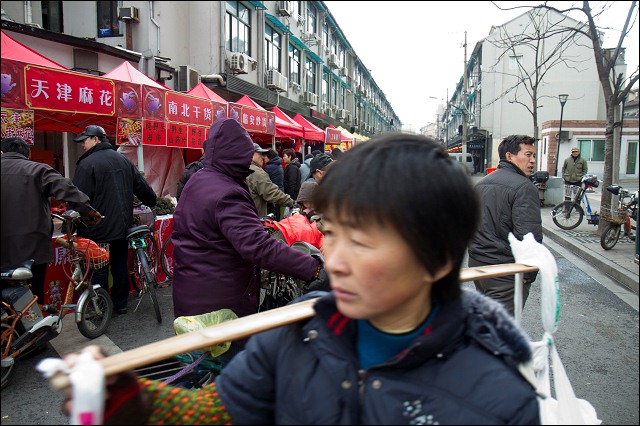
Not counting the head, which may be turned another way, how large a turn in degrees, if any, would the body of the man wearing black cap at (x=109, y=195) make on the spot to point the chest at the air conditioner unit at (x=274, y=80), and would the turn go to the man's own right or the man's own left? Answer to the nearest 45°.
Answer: approximately 90° to the man's own right

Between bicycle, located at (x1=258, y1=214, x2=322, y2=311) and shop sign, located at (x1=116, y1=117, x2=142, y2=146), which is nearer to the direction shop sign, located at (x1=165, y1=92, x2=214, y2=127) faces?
the bicycle

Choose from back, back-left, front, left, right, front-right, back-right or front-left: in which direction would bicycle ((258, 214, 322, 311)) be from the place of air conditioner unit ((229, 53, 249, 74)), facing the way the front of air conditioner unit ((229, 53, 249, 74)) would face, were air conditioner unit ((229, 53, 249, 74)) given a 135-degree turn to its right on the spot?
left

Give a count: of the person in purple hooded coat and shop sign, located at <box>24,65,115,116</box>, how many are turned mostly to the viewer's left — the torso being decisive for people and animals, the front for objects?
0

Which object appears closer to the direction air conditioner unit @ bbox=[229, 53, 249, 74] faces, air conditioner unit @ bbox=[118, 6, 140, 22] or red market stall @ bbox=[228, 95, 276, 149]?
the red market stall

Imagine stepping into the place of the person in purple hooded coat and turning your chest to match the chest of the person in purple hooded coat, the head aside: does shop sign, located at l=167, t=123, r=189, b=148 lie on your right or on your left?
on your left

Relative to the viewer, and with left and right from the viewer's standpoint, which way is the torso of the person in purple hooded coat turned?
facing away from the viewer and to the right of the viewer

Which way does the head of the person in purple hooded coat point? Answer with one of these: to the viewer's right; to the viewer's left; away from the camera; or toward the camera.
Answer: away from the camera

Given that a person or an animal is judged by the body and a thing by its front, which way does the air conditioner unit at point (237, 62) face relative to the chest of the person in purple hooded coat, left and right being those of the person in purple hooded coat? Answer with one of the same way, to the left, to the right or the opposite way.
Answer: to the right

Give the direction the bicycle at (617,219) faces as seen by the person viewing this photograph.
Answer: facing the viewer and to the left of the viewer

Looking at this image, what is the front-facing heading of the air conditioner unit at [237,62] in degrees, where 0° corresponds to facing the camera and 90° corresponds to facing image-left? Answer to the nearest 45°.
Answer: approximately 315°
